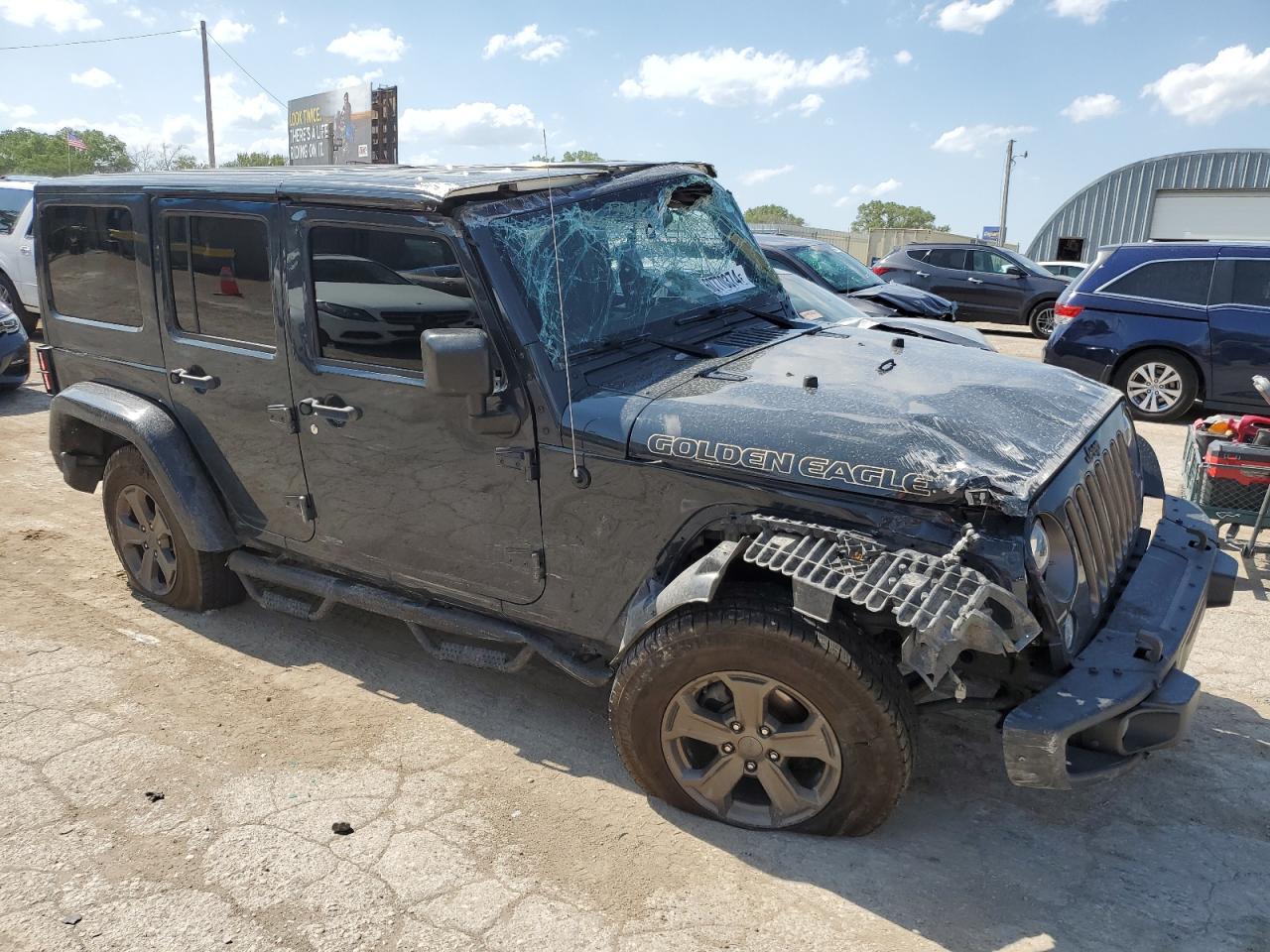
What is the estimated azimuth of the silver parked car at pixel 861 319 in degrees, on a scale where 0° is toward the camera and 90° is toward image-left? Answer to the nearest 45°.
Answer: approximately 315°

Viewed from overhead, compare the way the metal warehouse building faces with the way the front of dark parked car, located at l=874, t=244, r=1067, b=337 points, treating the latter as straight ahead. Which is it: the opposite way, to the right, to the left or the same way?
to the right

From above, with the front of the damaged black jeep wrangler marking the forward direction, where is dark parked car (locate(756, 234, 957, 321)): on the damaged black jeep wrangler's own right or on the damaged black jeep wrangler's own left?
on the damaged black jeep wrangler's own left

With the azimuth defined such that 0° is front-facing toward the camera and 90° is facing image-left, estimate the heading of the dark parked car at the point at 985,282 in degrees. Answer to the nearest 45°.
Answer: approximately 270°

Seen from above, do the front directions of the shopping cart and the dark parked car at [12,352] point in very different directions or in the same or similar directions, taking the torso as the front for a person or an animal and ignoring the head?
very different directions

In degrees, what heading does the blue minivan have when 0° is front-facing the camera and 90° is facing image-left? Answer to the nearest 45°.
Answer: approximately 270°

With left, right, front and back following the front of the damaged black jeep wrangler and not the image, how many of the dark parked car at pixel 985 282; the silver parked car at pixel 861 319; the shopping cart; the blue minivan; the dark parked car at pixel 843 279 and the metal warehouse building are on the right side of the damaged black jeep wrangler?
0

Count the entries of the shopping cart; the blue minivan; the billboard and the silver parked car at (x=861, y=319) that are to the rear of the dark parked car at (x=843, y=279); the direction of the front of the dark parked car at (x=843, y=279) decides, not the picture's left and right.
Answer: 1

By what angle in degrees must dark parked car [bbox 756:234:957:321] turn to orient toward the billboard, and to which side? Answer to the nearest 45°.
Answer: approximately 180°

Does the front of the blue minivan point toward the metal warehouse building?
no

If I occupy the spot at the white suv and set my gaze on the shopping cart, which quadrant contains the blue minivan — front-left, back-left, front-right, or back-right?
front-left

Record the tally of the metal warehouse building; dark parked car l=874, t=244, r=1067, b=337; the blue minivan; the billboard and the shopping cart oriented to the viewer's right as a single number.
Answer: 2

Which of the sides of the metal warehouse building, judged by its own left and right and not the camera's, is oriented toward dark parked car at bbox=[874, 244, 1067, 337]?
front

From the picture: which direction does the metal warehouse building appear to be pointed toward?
toward the camera

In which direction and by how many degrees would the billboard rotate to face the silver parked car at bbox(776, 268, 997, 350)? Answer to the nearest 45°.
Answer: approximately 45° to its left

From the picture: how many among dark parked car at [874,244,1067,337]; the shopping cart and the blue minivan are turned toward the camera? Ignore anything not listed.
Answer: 0

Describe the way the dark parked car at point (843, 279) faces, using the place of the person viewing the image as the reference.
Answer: facing the viewer and to the right of the viewer
